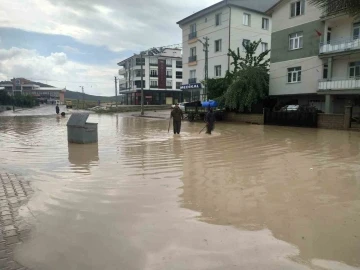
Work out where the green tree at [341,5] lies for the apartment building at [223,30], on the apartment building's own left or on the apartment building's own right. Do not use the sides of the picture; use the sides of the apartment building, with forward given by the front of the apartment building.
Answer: on the apartment building's own left

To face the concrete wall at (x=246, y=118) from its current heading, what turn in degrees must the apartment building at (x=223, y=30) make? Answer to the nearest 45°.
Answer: approximately 45° to its left

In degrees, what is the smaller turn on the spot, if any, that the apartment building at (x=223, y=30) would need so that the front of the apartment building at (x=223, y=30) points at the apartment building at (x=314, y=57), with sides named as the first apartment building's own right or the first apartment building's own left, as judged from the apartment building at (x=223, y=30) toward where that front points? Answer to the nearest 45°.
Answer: approximately 90° to the first apartment building's own left

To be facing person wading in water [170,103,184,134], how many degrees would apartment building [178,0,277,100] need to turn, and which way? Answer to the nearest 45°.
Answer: approximately 45° to its left

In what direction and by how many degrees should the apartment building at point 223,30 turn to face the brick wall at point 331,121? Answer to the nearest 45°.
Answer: approximately 90° to its left

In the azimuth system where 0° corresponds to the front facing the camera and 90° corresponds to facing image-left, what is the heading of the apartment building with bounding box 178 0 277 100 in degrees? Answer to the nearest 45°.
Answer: approximately 45°

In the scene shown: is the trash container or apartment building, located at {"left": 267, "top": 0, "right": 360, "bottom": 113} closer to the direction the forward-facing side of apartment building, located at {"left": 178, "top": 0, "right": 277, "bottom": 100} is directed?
the trash container
